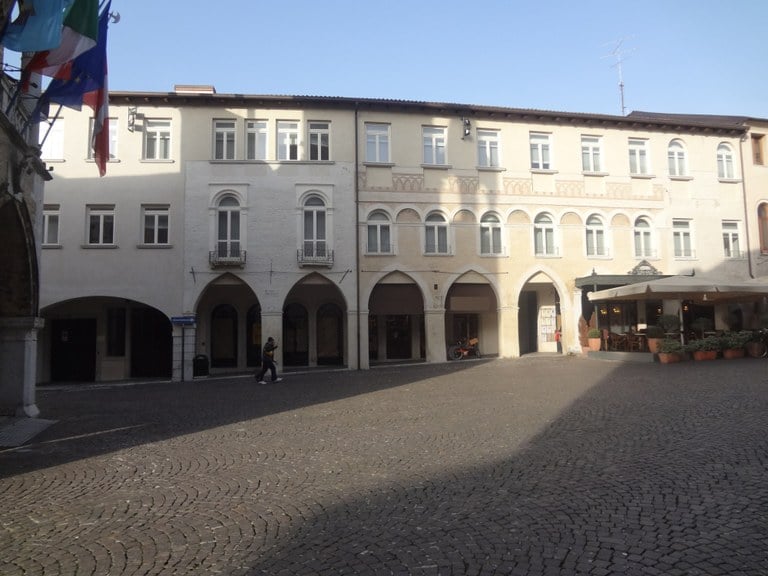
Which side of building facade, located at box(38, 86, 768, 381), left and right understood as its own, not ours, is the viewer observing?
front

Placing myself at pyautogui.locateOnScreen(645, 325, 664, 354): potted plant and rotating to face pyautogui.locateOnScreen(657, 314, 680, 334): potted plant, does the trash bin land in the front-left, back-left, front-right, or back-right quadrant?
back-left

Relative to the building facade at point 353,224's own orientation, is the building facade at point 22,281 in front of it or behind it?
in front

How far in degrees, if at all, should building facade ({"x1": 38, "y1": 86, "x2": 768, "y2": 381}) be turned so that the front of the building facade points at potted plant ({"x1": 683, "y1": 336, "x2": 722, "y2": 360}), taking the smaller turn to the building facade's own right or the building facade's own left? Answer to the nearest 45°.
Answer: approximately 90° to the building facade's own left

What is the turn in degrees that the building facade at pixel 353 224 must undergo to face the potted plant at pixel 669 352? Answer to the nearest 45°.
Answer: approximately 90° to its left

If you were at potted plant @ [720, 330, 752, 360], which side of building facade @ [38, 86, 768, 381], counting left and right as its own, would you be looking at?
left

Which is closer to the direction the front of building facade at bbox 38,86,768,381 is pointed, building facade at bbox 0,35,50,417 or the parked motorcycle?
the building facade
